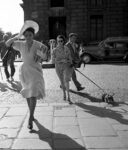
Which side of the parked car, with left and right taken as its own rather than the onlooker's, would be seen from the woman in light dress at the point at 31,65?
left

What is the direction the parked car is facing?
to the viewer's left

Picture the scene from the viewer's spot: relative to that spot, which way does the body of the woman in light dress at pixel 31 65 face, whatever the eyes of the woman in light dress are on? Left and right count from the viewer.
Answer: facing the viewer

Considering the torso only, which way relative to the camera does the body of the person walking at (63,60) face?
toward the camera

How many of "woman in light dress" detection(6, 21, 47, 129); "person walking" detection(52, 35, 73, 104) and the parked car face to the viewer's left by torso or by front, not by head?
1

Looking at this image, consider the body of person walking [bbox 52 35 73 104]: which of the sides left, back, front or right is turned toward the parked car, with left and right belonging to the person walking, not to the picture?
back

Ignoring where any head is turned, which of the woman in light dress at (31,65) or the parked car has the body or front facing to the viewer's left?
the parked car

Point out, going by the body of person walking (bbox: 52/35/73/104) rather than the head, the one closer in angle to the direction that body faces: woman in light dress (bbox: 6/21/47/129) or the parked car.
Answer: the woman in light dress

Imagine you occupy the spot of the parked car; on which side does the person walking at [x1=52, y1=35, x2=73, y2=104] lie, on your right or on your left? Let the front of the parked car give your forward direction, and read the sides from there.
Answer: on your left

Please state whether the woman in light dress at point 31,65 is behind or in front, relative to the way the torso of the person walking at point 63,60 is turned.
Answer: in front

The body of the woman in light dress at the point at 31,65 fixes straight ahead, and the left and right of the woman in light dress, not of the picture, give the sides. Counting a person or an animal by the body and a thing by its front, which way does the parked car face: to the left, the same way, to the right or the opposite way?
to the right

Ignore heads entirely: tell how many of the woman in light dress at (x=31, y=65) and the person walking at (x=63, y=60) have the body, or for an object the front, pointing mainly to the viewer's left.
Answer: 0

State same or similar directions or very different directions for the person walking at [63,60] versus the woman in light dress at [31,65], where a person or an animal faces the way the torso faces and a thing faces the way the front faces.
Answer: same or similar directions
